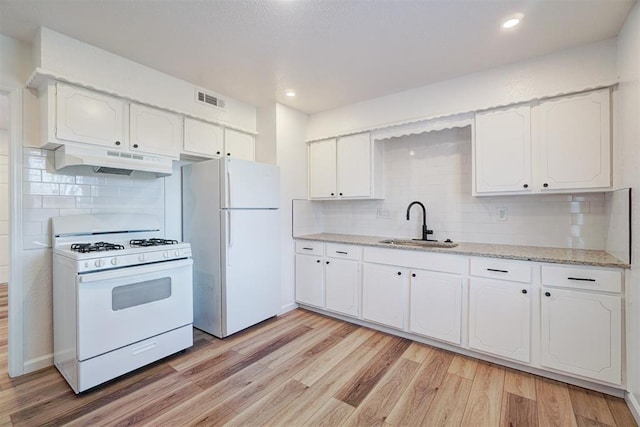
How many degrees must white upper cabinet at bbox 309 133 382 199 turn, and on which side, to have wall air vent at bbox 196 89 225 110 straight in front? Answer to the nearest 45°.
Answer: approximately 45° to its right

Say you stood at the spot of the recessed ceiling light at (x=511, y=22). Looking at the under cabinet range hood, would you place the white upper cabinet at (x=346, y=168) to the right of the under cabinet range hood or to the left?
right

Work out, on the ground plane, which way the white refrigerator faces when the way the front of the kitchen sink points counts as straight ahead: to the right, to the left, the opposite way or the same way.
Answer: to the left

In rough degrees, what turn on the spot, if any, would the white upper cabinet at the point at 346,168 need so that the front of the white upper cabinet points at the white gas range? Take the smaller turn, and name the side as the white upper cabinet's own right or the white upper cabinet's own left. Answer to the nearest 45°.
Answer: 0° — it already faces it

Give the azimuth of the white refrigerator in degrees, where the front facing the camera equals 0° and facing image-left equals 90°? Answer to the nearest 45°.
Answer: approximately 315°

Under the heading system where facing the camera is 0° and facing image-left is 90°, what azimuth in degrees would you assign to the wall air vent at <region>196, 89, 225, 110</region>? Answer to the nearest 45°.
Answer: approximately 315°

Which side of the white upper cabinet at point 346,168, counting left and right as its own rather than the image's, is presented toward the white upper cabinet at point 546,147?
left

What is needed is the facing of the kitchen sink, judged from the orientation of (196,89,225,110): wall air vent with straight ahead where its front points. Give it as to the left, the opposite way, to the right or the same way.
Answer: to the right
